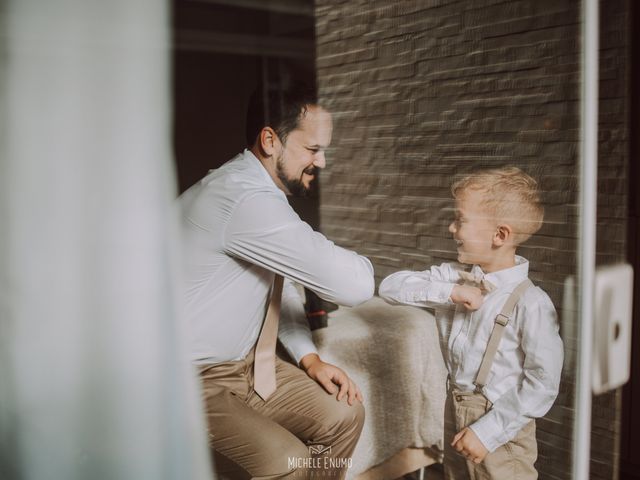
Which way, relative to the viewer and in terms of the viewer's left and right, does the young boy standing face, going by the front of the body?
facing the viewer and to the left of the viewer

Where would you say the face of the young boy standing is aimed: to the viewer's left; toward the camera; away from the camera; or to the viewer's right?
to the viewer's left
